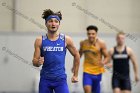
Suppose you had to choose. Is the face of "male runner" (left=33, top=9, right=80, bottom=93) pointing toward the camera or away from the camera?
toward the camera

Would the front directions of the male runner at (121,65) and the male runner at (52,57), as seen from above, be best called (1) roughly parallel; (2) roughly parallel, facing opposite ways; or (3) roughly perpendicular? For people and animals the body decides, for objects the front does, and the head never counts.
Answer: roughly parallel

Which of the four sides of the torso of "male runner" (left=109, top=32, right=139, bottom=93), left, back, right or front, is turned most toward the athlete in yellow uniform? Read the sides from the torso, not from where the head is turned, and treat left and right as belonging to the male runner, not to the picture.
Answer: right

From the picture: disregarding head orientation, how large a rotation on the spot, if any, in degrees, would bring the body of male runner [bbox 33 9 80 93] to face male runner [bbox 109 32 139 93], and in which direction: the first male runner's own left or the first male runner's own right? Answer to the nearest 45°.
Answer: approximately 135° to the first male runner's own left

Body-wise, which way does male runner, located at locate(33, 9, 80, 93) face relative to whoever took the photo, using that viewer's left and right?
facing the viewer

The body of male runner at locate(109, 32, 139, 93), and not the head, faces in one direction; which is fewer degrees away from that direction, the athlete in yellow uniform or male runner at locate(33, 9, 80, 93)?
the male runner

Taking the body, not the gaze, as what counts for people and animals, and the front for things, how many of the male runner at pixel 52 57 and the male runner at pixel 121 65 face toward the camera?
2
